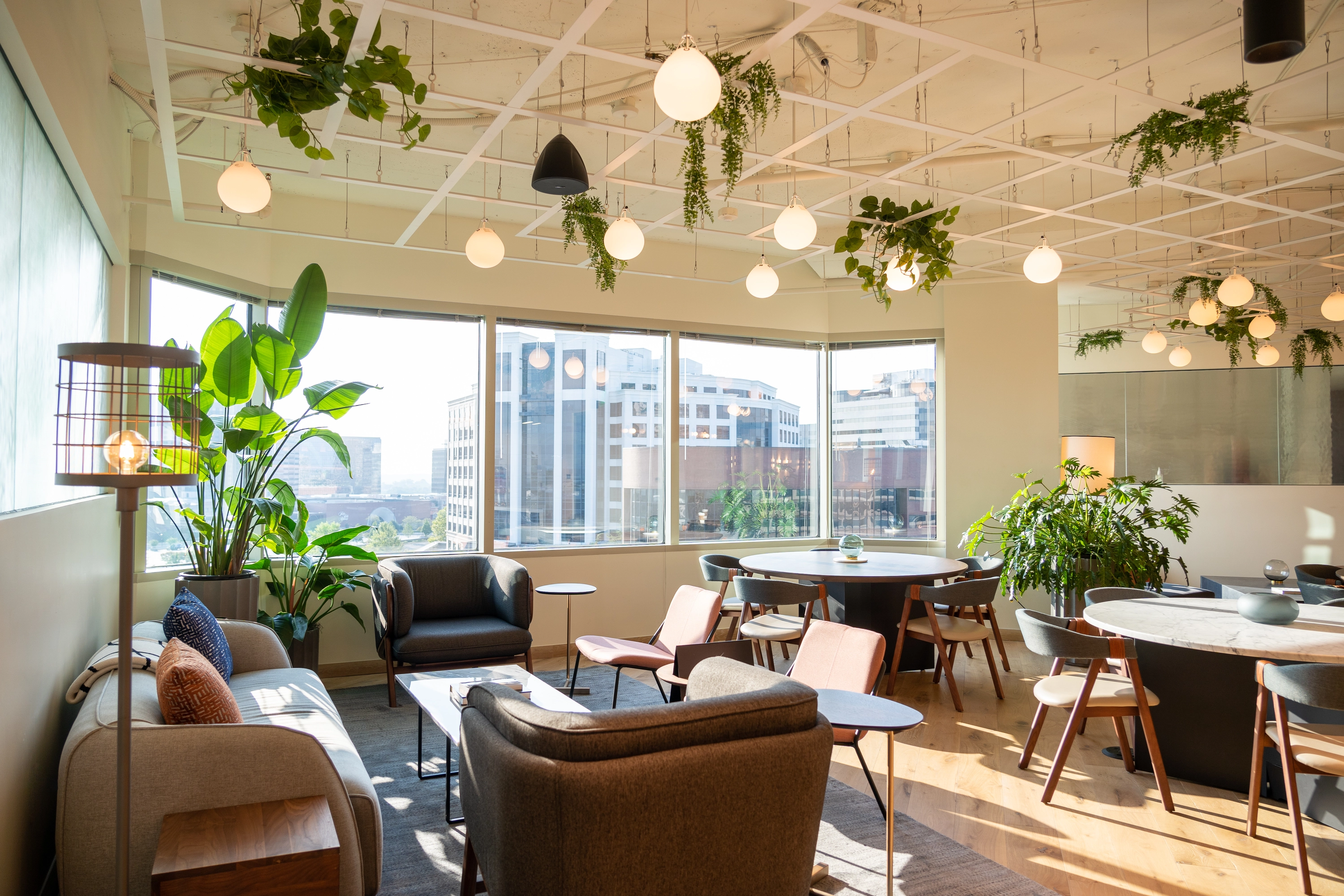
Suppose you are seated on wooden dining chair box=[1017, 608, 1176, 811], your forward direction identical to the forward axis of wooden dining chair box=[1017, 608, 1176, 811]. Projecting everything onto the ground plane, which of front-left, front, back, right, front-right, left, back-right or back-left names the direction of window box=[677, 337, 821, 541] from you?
back-left

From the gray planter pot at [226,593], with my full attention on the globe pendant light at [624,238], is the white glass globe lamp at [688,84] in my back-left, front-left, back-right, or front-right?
front-right

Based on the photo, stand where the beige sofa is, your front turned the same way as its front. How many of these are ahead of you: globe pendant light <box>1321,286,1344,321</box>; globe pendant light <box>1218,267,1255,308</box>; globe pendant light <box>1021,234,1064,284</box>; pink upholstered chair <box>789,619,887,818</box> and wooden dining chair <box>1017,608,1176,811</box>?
5

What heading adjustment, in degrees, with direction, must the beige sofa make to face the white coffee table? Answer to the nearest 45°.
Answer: approximately 45° to its left

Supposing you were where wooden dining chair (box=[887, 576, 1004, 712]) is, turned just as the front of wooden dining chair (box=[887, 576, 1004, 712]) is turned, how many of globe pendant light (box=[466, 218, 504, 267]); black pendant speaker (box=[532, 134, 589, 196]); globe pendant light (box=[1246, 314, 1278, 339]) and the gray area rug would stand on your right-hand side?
1

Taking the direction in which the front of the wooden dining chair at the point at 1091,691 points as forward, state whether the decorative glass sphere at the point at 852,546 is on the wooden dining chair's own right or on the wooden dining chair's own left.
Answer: on the wooden dining chair's own left

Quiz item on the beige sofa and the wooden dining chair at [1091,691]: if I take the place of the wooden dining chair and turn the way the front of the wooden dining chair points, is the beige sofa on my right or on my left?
on my right

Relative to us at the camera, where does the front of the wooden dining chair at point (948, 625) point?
facing away from the viewer and to the left of the viewer

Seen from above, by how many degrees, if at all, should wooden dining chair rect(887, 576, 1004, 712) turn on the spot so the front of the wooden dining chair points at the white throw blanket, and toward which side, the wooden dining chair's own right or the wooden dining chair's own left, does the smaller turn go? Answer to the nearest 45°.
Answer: approximately 90° to the wooden dining chair's own left

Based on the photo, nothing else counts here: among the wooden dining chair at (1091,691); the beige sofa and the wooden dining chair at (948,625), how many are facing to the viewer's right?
2

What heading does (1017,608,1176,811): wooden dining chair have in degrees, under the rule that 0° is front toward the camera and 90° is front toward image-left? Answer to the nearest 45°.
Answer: approximately 270°

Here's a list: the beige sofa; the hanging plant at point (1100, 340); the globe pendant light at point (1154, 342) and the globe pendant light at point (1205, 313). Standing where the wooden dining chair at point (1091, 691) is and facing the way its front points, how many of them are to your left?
3

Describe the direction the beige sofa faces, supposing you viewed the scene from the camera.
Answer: facing to the right of the viewer

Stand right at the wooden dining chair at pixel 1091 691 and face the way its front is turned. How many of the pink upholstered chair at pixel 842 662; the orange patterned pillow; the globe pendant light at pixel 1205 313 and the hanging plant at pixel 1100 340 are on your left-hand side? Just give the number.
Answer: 2
